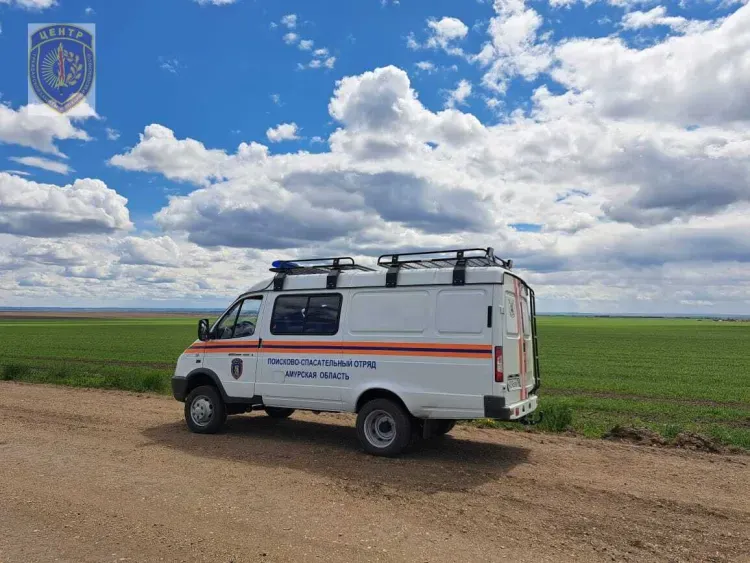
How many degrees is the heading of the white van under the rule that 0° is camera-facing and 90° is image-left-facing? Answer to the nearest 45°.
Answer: approximately 135°
